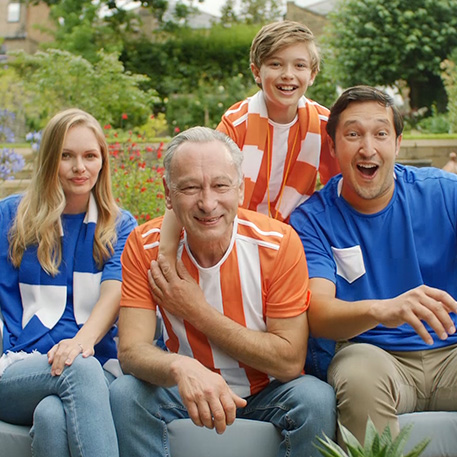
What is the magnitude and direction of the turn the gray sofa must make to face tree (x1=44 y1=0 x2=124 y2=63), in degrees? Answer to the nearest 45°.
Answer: approximately 180°

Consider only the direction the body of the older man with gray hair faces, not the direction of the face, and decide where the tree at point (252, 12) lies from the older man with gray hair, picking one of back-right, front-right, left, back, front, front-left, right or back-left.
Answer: back

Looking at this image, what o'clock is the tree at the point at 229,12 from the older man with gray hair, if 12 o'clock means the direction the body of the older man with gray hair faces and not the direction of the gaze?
The tree is roughly at 6 o'clock from the older man with gray hair.

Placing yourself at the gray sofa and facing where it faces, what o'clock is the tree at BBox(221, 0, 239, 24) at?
The tree is roughly at 6 o'clock from the gray sofa.

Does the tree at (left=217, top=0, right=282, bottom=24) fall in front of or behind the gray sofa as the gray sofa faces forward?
behind

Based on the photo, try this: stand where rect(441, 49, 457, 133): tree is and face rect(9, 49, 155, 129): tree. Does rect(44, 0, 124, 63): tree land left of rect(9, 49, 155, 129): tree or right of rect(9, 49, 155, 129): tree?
right

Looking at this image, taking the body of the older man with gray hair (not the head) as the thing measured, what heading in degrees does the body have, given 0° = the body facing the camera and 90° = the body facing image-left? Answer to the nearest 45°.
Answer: approximately 0°

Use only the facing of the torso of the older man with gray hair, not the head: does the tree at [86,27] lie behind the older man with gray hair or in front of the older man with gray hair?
behind

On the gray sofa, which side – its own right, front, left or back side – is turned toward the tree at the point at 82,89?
back

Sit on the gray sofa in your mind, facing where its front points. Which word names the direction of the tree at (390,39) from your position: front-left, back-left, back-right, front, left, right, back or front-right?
back

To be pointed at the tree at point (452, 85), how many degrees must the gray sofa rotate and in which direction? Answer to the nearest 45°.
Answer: approximately 180°
